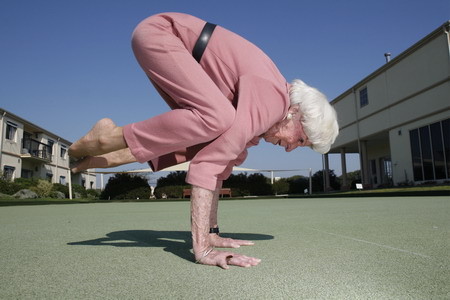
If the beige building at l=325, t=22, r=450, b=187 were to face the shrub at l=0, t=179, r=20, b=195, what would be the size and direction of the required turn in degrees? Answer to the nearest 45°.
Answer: approximately 45° to its right

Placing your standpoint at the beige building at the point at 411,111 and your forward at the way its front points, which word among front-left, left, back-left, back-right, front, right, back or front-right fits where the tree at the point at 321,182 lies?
right

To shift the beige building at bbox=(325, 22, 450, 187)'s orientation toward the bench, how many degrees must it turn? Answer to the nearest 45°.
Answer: approximately 45° to its right

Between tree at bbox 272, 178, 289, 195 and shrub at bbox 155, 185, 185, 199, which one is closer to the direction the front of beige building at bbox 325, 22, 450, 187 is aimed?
the shrub

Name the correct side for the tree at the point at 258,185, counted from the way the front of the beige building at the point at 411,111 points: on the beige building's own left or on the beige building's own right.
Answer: on the beige building's own right

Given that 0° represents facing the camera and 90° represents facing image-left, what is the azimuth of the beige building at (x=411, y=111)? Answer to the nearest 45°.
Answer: approximately 45°

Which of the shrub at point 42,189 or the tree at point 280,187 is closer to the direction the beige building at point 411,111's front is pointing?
the shrub

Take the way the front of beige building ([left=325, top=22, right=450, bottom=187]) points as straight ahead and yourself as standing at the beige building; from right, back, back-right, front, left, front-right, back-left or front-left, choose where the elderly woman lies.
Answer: front-left
